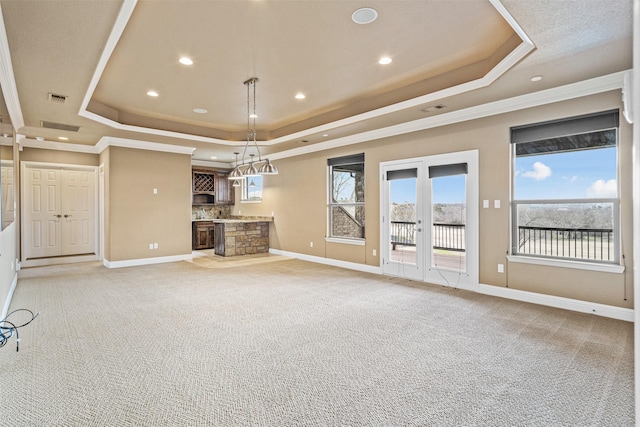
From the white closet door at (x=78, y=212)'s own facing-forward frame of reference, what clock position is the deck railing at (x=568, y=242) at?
The deck railing is roughly at 11 o'clock from the white closet door.

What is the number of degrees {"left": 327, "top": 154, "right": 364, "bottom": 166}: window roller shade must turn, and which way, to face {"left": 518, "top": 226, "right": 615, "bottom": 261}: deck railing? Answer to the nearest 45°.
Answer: approximately 90° to its left

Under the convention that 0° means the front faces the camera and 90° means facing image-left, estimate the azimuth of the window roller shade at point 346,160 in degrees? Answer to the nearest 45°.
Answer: approximately 45°

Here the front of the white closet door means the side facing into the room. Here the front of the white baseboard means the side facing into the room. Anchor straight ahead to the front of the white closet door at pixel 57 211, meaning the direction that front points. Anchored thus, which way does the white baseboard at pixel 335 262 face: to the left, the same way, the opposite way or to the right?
to the right

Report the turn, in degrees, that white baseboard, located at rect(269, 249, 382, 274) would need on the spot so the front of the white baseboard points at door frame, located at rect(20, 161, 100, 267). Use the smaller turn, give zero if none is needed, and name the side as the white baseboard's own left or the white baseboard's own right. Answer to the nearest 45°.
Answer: approximately 45° to the white baseboard's own right

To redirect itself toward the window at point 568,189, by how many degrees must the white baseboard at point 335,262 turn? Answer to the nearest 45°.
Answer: approximately 90° to its left

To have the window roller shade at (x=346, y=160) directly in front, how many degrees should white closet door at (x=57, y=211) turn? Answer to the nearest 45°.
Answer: approximately 45° to its left

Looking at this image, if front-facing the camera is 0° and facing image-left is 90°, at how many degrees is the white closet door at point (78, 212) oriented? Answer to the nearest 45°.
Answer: approximately 0°

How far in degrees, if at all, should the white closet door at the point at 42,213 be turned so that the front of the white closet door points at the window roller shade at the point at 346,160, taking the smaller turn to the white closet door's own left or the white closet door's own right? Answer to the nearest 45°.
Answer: approximately 45° to the white closet door's own left
